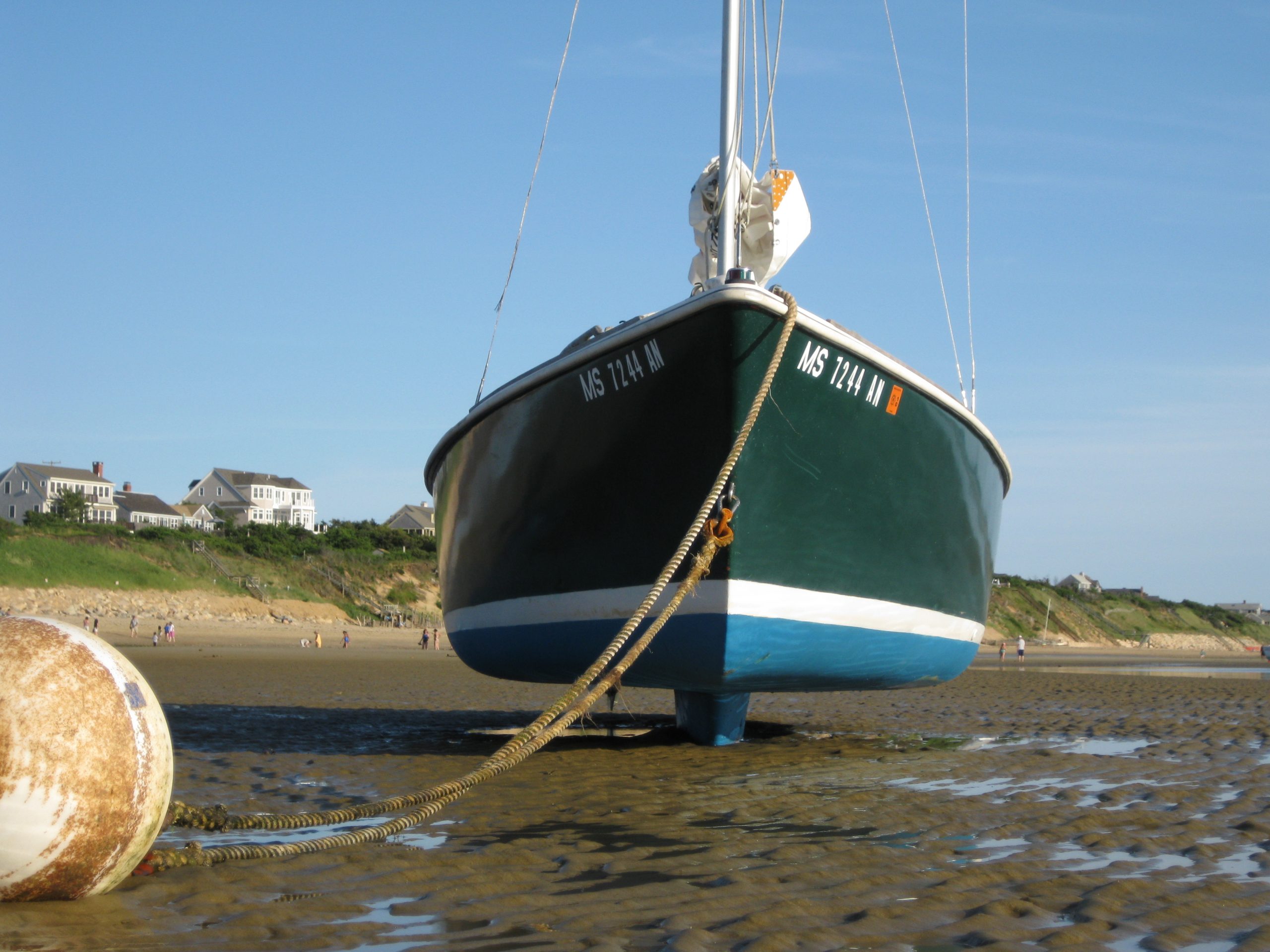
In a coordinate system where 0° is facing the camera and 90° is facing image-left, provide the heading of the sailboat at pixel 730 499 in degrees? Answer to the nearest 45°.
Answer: approximately 0°
